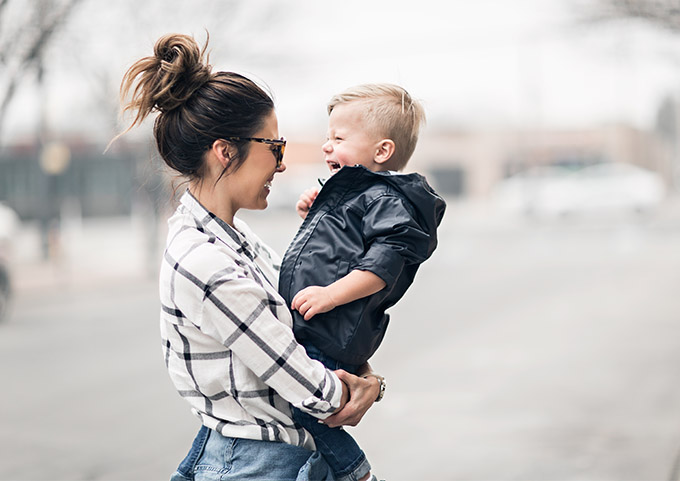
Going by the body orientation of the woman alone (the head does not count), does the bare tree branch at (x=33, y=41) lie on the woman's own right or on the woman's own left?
on the woman's own left

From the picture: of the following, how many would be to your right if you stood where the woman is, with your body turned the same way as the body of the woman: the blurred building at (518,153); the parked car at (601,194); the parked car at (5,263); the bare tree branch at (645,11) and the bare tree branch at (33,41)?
0

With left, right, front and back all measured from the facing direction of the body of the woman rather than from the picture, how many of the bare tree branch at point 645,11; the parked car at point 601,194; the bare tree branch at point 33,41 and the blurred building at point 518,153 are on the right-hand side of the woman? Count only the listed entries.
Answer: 0

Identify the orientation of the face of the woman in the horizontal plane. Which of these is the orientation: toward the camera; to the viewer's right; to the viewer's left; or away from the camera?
to the viewer's right

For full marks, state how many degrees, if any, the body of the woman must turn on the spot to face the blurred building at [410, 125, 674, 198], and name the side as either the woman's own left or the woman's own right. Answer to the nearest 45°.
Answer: approximately 90° to the woman's own left

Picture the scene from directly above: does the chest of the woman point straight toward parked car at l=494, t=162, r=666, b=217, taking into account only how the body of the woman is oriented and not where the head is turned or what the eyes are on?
no

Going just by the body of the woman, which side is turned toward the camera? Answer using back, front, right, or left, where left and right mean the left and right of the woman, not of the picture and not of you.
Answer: right

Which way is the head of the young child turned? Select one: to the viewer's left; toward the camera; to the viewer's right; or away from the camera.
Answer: to the viewer's left

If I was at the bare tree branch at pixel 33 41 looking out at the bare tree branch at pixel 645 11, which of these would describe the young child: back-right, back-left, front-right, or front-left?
front-right
